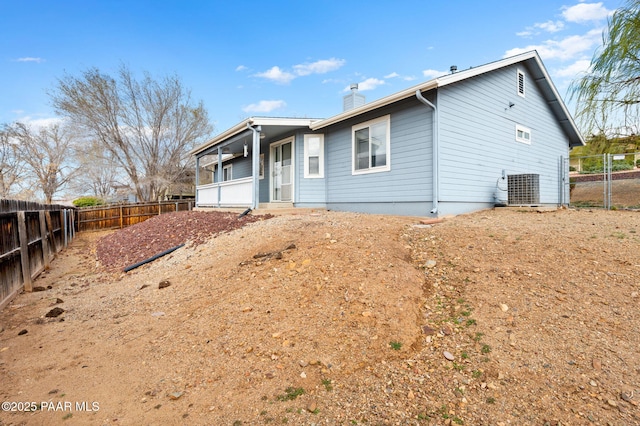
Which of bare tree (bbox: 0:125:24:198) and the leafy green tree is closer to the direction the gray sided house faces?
the bare tree

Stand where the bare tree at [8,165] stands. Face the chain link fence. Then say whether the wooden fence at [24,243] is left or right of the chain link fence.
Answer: right
